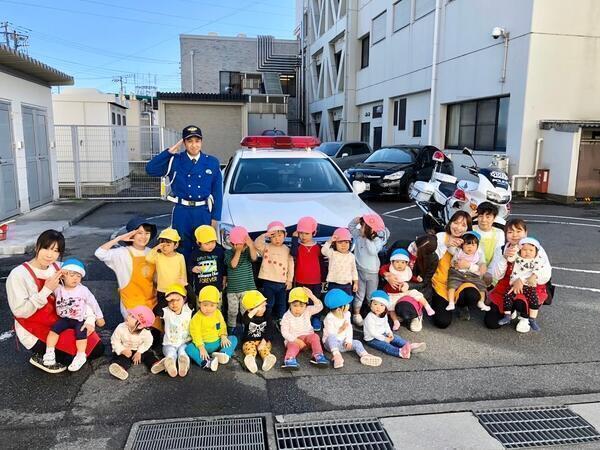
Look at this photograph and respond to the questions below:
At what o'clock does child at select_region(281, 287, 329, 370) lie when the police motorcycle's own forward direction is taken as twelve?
The child is roughly at 2 o'clock from the police motorcycle.

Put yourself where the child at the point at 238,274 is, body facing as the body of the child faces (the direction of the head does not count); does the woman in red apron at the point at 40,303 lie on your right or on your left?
on your right

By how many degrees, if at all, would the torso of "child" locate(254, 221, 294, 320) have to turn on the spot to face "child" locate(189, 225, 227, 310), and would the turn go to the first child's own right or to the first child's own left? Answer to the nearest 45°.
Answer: approximately 90° to the first child's own right

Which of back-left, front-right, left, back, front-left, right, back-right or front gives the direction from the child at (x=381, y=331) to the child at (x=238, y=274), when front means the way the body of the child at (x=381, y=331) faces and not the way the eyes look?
back-right

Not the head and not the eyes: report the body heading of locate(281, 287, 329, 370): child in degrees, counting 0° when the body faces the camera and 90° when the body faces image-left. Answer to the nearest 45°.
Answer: approximately 0°

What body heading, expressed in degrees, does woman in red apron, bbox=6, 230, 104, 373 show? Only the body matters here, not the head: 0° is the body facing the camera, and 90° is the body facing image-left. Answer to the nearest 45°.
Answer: approximately 315°

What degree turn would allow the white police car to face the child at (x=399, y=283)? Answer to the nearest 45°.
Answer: approximately 45° to its left

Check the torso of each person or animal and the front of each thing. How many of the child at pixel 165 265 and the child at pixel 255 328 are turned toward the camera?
2

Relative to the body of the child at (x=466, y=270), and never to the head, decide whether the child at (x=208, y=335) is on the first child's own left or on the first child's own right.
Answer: on the first child's own right

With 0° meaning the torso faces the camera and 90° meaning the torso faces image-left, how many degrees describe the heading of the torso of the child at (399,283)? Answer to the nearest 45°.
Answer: approximately 0°
